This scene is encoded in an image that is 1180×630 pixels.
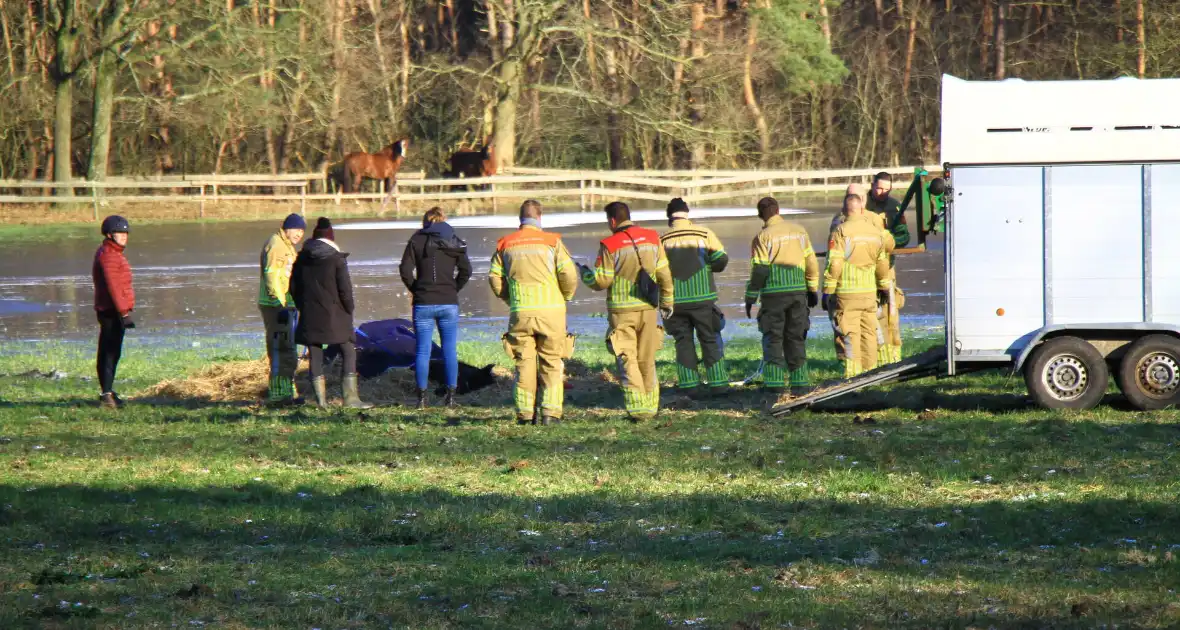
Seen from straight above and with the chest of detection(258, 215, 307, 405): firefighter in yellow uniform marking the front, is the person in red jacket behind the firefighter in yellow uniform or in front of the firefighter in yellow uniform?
behind

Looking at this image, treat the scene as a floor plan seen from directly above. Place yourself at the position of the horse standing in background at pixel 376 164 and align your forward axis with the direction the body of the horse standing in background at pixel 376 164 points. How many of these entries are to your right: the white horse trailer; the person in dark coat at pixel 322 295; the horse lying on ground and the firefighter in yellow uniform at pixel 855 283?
4

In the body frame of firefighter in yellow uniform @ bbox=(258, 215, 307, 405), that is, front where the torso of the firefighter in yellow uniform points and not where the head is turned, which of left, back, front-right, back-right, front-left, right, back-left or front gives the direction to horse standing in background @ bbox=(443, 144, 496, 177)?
left

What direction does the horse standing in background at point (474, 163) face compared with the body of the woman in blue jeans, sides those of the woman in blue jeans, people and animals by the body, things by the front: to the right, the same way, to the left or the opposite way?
to the right

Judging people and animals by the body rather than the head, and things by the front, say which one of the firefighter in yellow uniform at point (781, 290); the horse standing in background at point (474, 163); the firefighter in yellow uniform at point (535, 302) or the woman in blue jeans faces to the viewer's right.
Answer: the horse standing in background

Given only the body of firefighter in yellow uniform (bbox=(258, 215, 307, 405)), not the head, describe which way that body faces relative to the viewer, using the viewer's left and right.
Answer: facing to the right of the viewer

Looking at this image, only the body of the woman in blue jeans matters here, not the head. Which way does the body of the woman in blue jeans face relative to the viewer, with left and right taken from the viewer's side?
facing away from the viewer

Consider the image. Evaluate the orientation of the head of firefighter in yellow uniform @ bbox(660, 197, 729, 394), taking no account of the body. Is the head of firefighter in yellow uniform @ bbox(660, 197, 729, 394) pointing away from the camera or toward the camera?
away from the camera

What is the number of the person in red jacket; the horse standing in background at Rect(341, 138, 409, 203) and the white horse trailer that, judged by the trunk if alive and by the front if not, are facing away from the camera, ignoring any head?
0

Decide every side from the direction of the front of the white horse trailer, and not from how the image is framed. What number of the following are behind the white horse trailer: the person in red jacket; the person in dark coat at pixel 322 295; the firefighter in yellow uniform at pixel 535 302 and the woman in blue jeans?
4

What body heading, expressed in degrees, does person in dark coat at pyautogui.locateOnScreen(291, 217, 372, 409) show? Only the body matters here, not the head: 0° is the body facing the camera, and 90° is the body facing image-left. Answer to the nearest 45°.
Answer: approximately 225°

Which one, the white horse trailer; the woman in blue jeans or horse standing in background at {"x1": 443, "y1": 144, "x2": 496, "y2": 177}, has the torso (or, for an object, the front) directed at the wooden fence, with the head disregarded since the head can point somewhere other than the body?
the woman in blue jeans

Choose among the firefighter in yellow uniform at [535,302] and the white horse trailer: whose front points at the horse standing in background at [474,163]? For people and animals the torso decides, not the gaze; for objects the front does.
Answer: the firefighter in yellow uniform

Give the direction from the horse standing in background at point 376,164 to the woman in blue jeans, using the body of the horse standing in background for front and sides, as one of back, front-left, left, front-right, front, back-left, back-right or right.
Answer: right

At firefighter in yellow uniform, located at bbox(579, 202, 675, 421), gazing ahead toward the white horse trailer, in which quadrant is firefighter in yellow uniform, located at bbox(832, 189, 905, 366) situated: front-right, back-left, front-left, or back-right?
front-left

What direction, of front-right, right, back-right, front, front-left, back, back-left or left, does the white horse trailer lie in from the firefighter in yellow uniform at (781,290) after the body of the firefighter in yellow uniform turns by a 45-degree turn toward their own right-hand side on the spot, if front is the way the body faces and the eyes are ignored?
right

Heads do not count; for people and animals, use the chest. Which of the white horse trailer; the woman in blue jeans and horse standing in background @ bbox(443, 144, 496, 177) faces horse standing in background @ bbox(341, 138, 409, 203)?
the woman in blue jeans

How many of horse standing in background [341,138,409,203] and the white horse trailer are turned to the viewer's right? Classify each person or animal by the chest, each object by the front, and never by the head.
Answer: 2

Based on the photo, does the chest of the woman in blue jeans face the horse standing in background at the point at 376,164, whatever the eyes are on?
yes
